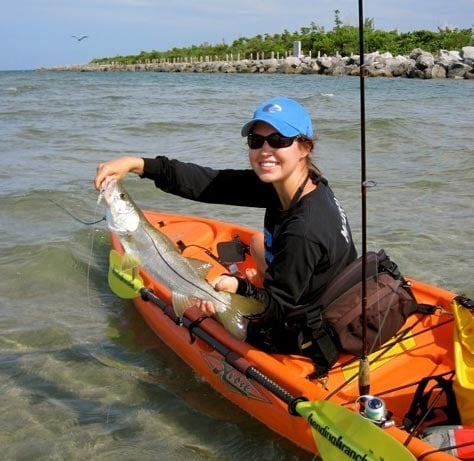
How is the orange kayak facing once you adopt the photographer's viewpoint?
facing away from the viewer and to the left of the viewer
